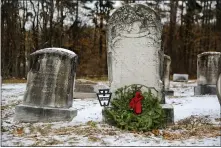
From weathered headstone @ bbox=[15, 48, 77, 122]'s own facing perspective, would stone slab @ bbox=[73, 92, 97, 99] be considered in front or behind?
behind

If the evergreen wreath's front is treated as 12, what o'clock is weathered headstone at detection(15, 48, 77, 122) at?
The weathered headstone is roughly at 4 o'clock from the evergreen wreath.

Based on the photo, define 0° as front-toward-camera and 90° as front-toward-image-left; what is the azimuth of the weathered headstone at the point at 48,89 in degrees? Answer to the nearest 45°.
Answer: approximately 0°

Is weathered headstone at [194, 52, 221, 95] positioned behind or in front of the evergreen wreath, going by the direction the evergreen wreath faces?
behind

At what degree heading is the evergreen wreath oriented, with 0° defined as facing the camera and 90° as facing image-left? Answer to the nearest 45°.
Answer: approximately 0°

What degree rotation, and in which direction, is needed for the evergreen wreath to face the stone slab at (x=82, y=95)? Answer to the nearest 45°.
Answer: approximately 180°

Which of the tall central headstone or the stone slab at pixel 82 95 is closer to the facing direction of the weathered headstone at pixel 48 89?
the tall central headstone
